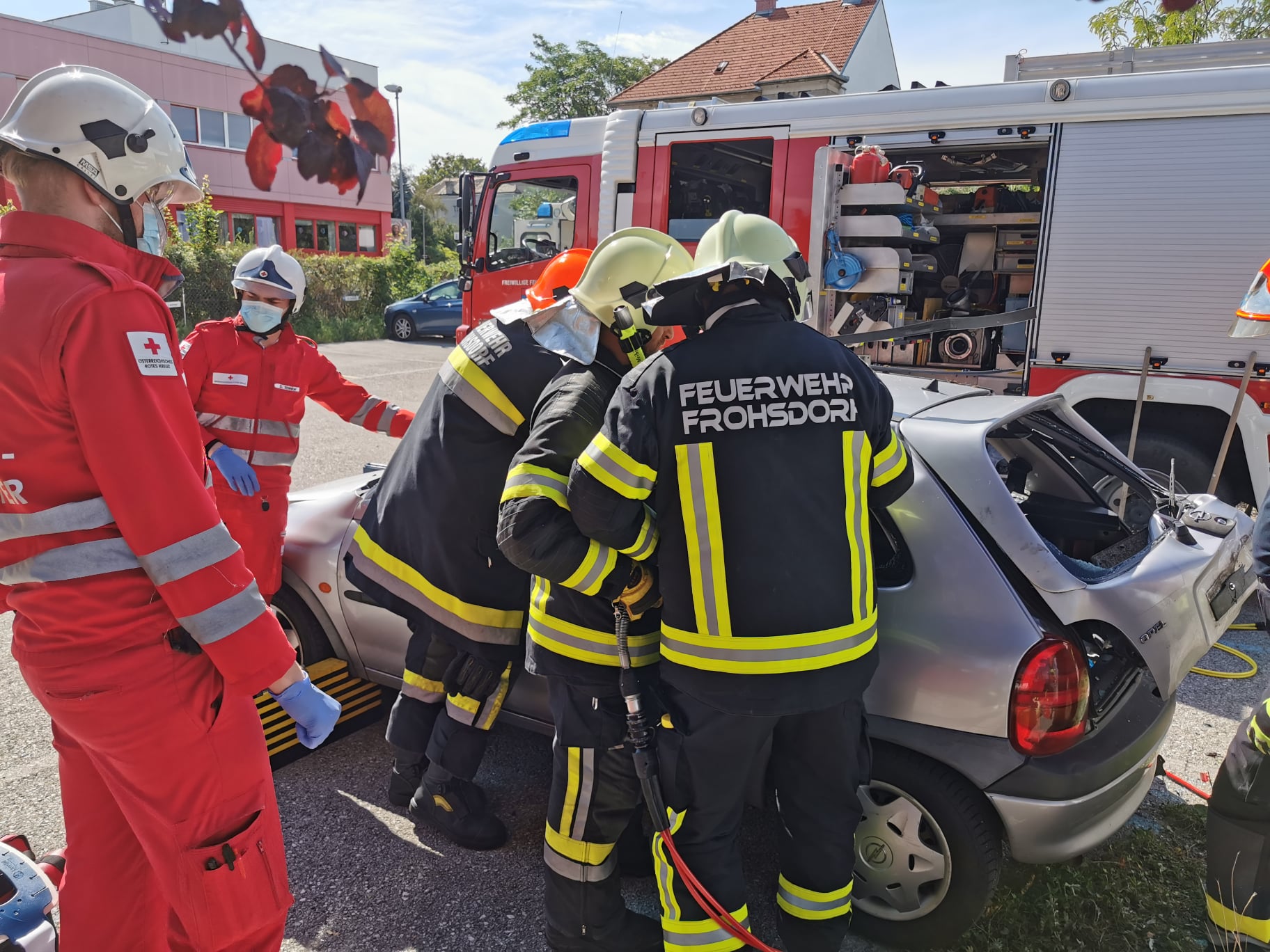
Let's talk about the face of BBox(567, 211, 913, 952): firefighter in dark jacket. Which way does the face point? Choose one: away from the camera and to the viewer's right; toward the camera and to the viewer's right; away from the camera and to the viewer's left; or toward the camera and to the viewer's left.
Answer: away from the camera and to the viewer's left

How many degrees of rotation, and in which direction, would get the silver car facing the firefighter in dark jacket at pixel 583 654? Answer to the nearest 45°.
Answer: approximately 45° to its left

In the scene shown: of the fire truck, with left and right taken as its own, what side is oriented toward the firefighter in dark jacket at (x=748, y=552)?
left

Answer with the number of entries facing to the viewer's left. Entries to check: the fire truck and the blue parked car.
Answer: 2

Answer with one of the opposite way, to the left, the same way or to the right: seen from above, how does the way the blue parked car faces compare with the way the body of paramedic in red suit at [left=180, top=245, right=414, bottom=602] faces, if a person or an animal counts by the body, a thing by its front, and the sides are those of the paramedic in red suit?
to the right

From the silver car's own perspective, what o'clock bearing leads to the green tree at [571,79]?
The green tree is roughly at 1 o'clock from the silver car.

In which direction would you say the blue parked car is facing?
to the viewer's left

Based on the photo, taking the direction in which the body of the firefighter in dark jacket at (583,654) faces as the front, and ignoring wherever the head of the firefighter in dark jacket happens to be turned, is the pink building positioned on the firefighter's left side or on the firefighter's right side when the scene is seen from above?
on the firefighter's left side

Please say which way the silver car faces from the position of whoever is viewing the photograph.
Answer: facing away from the viewer and to the left of the viewer

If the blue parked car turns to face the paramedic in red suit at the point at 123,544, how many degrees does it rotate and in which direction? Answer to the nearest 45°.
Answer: approximately 90° to its left

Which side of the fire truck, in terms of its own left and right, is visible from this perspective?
left
